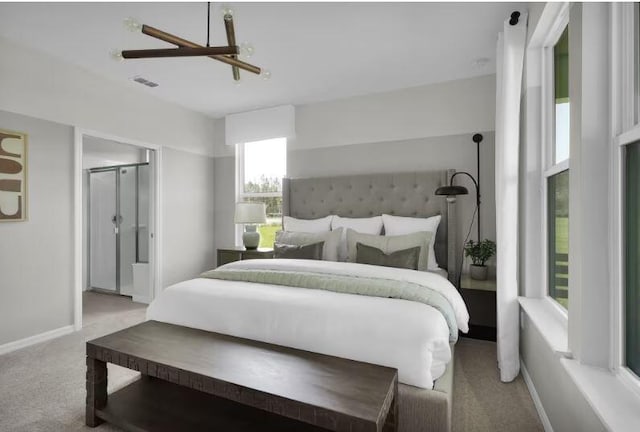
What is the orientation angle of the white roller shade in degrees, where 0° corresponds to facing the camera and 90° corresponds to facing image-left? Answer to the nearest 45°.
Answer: approximately 45°

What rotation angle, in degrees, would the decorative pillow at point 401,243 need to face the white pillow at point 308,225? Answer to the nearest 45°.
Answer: approximately 135° to its right

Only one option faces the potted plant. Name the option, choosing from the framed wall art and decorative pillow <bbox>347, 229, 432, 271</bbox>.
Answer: the framed wall art

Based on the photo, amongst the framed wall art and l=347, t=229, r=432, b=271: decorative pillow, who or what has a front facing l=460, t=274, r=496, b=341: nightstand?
the framed wall art

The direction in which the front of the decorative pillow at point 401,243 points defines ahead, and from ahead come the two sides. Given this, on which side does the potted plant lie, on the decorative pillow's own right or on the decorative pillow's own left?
on the decorative pillow's own left

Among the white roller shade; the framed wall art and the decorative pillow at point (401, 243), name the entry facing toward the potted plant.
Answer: the framed wall art

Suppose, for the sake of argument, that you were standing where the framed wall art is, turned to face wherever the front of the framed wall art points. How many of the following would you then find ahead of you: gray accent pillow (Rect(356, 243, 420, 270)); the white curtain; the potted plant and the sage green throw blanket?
4

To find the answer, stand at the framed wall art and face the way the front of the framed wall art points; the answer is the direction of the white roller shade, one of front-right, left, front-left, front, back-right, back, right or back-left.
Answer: front-left

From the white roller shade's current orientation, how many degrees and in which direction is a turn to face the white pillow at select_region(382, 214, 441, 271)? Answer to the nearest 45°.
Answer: approximately 90° to its left

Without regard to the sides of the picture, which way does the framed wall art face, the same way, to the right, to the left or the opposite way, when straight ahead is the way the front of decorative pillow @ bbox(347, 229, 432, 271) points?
to the left

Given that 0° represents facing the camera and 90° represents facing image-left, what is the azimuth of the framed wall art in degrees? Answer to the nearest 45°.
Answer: approximately 315°

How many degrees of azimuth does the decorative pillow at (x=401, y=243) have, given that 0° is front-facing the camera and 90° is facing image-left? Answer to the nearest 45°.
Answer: approximately 0°
